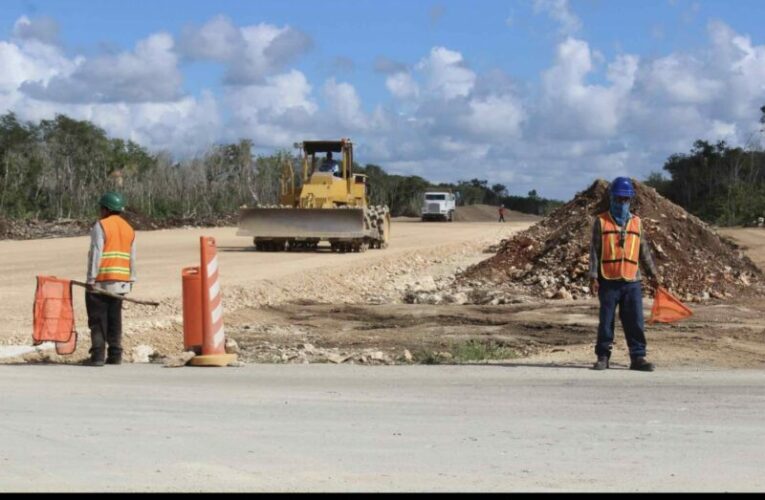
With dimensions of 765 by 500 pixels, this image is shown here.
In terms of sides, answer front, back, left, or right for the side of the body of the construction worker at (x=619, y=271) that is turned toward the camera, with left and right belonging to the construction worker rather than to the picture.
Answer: front

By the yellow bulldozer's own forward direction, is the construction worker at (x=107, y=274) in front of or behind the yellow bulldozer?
in front

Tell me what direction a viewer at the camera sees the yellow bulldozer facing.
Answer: facing the viewer and to the left of the viewer

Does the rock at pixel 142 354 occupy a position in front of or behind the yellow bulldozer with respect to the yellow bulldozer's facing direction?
in front

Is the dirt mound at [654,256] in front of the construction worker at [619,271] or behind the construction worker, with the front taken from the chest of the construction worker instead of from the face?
behind

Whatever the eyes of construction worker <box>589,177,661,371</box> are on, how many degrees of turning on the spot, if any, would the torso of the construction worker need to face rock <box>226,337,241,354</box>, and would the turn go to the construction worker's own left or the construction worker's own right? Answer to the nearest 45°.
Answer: approximately 90° to the construction worker's own right

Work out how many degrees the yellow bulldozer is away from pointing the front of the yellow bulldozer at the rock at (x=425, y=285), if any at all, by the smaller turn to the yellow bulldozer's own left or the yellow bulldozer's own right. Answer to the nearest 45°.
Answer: approximately 45° to the yellow bulldozer's own left

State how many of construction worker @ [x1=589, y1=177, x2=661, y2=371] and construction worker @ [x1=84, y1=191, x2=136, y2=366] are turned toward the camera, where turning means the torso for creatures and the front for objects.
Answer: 1

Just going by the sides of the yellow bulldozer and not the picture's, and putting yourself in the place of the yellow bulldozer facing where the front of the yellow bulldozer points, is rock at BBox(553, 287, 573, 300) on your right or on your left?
on your left
